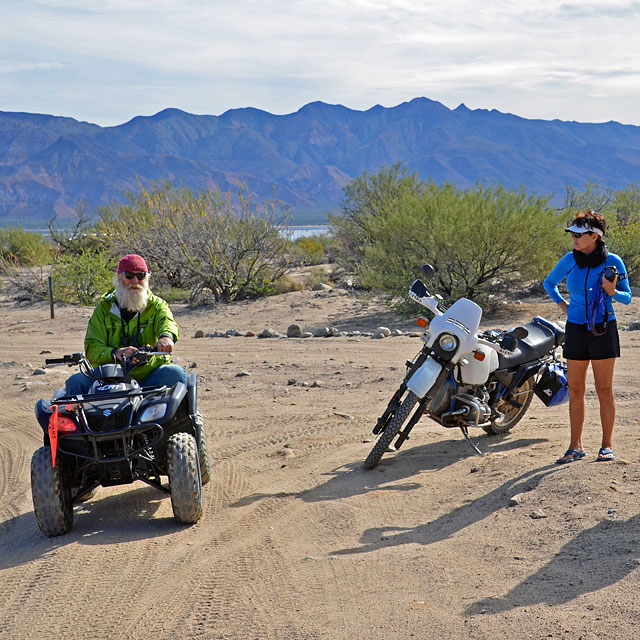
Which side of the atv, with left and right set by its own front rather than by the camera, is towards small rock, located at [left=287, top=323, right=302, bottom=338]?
back

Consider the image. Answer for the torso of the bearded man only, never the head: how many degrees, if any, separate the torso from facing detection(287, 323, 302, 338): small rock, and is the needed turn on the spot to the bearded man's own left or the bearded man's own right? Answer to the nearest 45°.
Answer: approximately 180°

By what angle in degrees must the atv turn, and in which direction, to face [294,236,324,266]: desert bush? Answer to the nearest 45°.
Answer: approximately 180°

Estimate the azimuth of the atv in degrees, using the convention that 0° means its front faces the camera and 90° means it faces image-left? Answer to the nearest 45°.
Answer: approximately 0°

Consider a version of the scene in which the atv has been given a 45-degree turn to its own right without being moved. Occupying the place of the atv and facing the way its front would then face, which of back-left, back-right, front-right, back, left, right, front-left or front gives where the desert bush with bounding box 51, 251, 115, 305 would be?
back-right

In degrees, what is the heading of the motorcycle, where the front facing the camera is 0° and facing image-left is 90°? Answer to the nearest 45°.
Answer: approximately 45°

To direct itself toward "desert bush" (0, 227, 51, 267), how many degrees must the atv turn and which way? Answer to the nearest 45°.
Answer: approximately 180°

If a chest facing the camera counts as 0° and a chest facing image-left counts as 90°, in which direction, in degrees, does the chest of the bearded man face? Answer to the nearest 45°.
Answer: approximately 0°

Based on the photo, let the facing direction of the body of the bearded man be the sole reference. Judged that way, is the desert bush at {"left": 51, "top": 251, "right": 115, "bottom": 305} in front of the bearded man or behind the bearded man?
behind

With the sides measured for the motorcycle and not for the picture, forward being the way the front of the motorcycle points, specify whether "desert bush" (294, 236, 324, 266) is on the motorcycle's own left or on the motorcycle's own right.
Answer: on the motorcycle's own right

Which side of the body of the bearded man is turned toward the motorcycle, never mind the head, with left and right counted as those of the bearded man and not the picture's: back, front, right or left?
left
